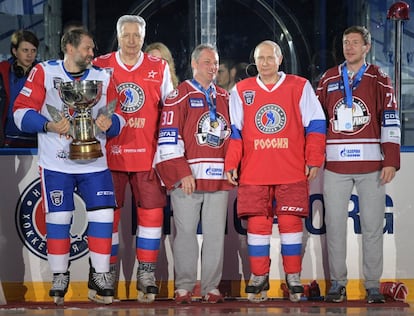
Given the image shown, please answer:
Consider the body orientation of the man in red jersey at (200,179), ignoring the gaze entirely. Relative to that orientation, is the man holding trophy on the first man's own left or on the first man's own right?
on the first man's own right

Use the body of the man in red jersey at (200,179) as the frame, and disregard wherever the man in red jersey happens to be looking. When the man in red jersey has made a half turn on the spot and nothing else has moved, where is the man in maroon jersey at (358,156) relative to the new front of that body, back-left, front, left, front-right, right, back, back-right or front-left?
back-right

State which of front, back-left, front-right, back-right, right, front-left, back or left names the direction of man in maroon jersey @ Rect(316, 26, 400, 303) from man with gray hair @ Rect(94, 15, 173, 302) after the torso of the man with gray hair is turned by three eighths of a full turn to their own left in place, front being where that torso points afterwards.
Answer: front-right

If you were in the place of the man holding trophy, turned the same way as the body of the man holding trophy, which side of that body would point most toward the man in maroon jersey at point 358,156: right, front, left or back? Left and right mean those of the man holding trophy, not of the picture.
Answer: left

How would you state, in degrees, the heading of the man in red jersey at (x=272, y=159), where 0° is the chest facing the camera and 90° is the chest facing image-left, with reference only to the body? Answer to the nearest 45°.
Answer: approximately 0°

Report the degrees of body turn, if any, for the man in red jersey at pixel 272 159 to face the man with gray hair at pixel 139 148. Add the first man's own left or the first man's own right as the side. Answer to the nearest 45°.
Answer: approximately 90° to the first man's own right

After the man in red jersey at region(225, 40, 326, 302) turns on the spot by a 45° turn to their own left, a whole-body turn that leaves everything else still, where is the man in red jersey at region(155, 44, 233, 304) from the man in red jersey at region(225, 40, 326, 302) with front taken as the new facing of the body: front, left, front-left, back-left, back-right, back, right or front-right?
back-right
